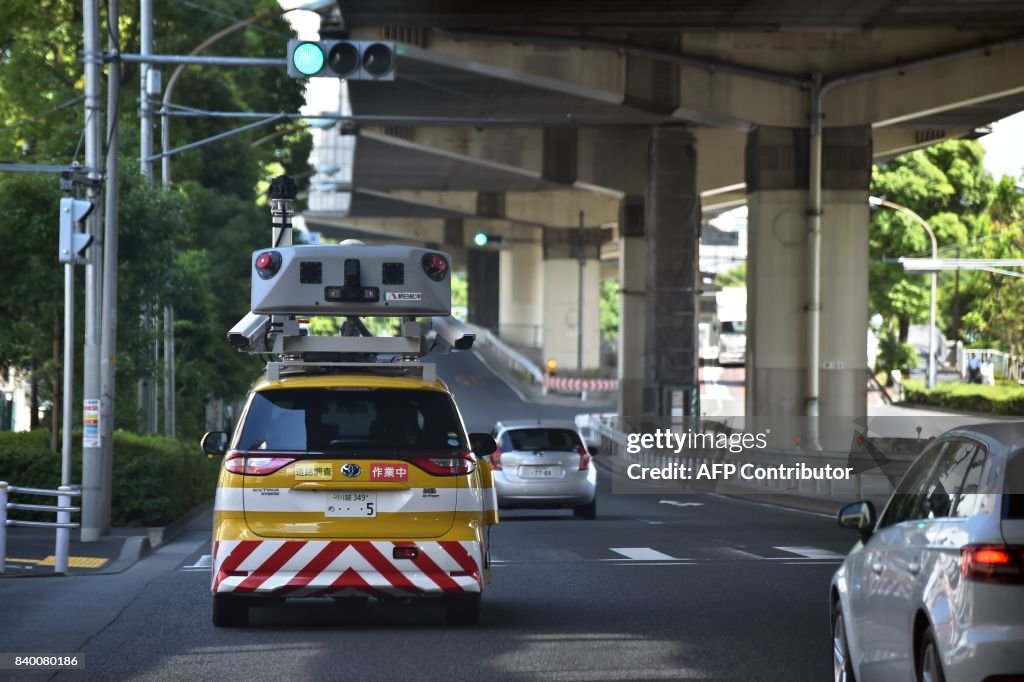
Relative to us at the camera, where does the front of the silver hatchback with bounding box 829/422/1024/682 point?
facing away from the viewer and to the left of the viewer

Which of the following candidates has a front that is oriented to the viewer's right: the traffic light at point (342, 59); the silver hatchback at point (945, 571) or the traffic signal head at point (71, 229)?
the traffic signal head

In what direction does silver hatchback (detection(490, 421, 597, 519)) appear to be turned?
away from the camera

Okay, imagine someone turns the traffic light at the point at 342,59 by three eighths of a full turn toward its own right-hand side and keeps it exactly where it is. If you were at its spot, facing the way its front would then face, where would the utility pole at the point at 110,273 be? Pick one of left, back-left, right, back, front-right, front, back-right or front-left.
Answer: front

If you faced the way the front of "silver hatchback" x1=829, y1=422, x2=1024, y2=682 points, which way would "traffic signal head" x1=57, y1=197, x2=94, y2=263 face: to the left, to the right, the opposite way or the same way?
to the right

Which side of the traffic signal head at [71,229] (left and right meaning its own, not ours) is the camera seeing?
right

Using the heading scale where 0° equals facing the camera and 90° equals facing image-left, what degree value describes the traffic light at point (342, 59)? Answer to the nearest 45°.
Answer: approximately 0°

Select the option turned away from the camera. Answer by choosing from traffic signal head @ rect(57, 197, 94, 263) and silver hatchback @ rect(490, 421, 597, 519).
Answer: the silver hatchback
